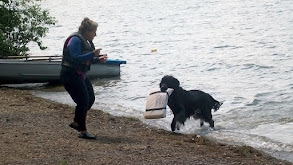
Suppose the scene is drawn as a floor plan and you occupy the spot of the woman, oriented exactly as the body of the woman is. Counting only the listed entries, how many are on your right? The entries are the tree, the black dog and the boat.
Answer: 0

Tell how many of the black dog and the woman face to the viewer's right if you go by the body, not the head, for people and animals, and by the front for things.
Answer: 1

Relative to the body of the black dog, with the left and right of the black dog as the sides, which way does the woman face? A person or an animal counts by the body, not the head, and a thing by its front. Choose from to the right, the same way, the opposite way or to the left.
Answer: the opposite way

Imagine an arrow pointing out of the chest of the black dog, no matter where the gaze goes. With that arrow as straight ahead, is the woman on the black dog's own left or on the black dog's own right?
on the black dog's own left

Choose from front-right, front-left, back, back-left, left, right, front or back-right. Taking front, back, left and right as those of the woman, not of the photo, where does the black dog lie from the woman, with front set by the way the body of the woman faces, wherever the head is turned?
front-left

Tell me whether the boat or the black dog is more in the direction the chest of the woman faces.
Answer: the black dog

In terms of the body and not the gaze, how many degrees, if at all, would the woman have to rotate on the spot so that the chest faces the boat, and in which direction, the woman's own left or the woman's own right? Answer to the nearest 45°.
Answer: approximately 90° to the woman's own left

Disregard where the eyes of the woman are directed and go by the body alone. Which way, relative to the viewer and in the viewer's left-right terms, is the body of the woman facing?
facing to the right of the viewer

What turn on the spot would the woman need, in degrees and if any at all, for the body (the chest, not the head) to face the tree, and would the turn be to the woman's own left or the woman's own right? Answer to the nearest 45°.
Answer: approximately 90° to the woman's own left

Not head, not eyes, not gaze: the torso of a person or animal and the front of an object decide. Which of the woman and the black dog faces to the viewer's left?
the black dog

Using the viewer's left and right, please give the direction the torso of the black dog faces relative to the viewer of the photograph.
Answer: facing to the left of the viewer
